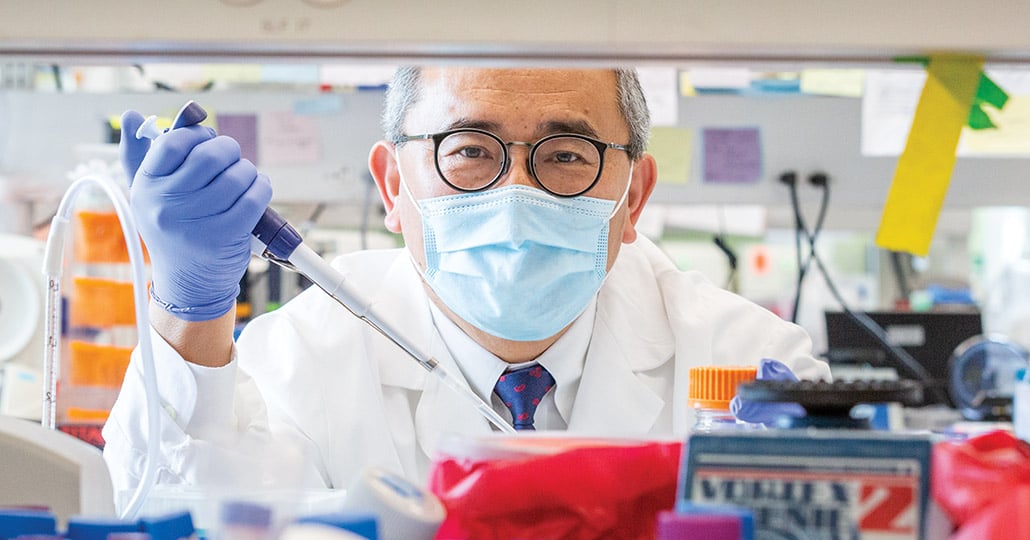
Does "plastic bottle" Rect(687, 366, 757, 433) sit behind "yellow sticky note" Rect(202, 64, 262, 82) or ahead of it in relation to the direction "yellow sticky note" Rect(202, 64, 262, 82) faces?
ahead

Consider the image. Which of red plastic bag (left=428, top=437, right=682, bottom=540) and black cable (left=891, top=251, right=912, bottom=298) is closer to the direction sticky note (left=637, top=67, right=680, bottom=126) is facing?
the red plastic bag

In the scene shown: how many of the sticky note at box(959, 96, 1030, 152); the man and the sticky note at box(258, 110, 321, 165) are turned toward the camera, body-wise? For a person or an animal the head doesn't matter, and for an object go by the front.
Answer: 3

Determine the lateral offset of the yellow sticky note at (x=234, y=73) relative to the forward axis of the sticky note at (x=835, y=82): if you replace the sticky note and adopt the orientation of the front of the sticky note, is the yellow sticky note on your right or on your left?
on your right

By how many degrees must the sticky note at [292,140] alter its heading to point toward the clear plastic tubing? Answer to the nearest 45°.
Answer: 0° — it already faces it

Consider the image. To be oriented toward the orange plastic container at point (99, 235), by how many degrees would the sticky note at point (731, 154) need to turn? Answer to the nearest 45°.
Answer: approximately 90° to its right

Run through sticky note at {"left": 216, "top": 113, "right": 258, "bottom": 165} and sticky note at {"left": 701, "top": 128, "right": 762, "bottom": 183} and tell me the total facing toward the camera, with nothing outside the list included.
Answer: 2
